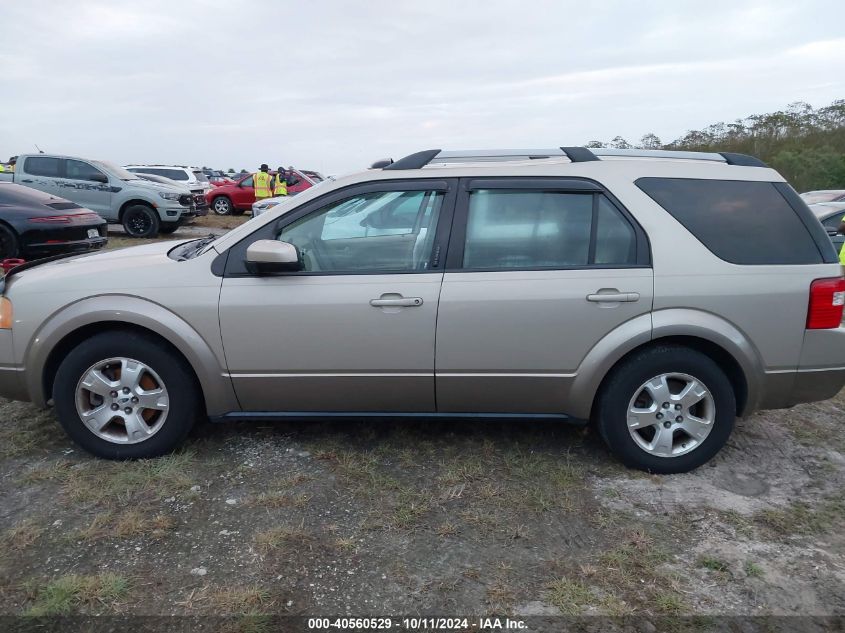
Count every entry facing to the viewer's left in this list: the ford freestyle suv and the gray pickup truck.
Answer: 1

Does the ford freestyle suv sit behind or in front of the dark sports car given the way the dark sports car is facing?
behind

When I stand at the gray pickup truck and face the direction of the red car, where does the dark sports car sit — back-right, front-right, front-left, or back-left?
back-right

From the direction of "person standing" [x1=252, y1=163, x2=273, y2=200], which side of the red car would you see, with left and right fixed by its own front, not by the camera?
left

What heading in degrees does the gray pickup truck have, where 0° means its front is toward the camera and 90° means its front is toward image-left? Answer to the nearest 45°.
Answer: approximately 315°

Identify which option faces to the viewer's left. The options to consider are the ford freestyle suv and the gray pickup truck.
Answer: the ford freestyle suv

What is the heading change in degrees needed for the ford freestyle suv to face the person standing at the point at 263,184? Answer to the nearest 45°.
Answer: approximately 90° to its right

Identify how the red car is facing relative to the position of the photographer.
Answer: facing to the left of the viewer

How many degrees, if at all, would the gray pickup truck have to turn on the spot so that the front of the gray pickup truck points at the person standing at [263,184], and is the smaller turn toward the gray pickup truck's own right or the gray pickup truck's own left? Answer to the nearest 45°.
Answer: approximately 90° to the gray pickup truck's own left

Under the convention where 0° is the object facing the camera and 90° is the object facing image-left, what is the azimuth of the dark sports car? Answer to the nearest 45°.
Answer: approximately 135°

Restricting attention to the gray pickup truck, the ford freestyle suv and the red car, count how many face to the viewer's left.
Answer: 2

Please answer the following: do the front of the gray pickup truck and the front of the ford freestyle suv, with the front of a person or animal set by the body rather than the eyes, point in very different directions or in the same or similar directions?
very different directions

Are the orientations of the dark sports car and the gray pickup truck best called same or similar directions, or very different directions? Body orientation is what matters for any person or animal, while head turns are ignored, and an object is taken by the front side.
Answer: very different directions

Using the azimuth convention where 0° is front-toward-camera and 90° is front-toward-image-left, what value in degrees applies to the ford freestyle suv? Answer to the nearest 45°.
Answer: approximately 90°
